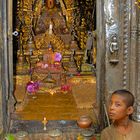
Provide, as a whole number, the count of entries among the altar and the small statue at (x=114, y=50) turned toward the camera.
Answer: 2

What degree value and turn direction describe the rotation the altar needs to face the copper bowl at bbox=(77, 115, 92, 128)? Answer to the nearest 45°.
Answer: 0° — it already faces it

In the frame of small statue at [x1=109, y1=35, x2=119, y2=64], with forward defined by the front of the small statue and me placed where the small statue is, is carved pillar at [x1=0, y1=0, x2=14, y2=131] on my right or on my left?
on my right

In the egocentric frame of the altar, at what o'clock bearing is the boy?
The boy is roughly at 12 o'clock from the altar.
